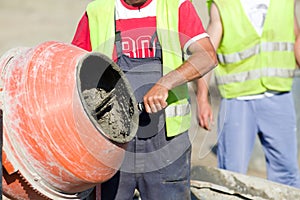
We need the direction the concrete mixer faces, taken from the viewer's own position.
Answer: facing the viewer and to the right of the viewer
